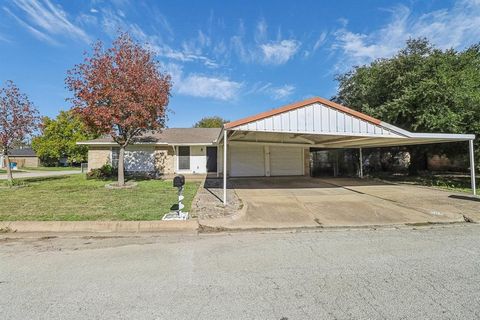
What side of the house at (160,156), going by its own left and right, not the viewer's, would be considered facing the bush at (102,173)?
right

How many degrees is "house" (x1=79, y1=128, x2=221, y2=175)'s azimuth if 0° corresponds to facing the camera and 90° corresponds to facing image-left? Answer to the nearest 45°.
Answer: approximately 0°

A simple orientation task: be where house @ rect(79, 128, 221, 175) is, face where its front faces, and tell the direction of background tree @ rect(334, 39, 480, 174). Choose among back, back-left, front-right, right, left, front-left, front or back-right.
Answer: front-left

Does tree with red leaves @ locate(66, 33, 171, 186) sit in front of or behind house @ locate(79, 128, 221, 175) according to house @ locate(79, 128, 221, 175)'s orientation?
in front

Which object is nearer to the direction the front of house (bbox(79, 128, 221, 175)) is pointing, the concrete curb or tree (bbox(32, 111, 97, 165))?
the concrete curb

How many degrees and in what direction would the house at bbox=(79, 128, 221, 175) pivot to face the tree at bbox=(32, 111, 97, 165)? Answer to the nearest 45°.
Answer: approximately 135° to its right

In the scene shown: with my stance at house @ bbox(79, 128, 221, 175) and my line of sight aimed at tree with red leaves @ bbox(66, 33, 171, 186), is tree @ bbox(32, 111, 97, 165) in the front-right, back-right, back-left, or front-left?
back-right

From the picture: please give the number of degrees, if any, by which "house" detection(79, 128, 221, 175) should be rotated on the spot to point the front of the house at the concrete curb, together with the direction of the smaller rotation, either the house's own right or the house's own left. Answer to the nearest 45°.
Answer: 0° — it already faces it
